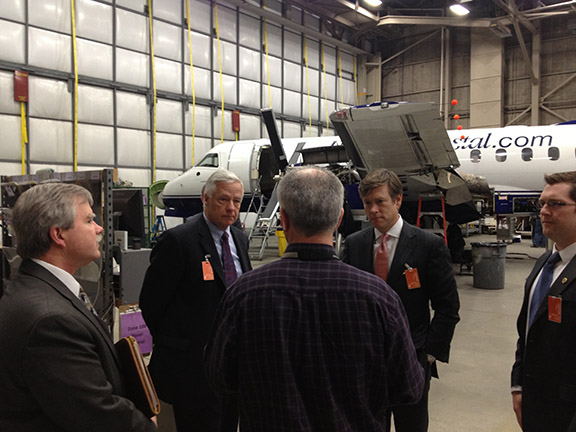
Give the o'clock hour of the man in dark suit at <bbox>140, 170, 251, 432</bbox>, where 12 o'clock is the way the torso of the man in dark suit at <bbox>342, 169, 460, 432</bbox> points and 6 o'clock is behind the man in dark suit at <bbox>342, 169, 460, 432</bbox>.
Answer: the man in dark suit at <bbox>140, 170, 251, 432</bbox> is roughly at 1 o'clock from the man in dark suit at <bbox>342, 169, 460, 432</bbox>.

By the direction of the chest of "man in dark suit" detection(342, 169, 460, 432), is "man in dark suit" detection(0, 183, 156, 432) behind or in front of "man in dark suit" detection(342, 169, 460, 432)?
in front

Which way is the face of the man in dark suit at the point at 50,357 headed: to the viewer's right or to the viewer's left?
to the viewer's right

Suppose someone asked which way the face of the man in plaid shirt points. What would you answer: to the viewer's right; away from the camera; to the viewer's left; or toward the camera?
away from the camera

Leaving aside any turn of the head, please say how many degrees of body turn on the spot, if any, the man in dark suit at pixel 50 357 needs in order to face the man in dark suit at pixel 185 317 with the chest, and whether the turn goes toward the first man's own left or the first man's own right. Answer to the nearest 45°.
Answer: approximately 45° to the first man's own left

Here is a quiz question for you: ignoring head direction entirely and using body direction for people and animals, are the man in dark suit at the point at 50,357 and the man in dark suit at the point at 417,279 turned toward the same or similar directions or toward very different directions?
very different directions

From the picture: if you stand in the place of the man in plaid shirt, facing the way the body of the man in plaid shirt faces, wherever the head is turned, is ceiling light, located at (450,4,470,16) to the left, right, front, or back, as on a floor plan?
front

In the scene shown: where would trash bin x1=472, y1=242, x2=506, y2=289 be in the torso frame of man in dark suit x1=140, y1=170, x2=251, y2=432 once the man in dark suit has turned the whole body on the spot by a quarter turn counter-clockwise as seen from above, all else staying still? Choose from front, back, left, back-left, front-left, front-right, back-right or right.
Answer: front

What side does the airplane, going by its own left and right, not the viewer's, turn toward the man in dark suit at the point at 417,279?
left

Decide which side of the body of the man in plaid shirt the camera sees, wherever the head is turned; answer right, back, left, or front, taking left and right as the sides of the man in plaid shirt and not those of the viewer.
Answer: back

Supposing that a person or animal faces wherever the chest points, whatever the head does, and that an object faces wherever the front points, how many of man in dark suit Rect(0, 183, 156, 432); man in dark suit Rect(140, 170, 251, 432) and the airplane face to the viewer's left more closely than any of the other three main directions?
1

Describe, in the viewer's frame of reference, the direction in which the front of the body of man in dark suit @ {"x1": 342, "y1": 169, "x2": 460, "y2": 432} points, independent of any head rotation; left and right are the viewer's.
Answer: facing the viewer and to the left of the viewer

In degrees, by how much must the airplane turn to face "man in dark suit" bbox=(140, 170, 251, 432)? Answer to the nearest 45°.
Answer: approximately 90° to its left

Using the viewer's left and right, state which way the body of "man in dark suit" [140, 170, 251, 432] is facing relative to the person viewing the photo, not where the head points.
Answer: facing the viewer and to the right of the viewer

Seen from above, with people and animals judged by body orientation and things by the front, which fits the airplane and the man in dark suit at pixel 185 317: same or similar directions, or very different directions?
very different directions

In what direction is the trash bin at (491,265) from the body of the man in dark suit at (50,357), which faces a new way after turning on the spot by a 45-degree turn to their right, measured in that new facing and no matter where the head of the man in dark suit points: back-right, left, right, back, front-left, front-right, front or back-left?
left

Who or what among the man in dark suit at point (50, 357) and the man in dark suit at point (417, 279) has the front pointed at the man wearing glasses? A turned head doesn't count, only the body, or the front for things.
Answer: the man in dark suit at point (50, 357)

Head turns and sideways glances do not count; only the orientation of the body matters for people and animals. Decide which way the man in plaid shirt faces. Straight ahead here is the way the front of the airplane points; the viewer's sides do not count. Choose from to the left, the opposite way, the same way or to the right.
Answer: to the right

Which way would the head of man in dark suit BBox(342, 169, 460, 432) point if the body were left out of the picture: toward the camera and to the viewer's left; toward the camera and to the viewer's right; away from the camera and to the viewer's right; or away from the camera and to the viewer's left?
toward the camera and to the viewer's left

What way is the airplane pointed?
to the viewer's left
